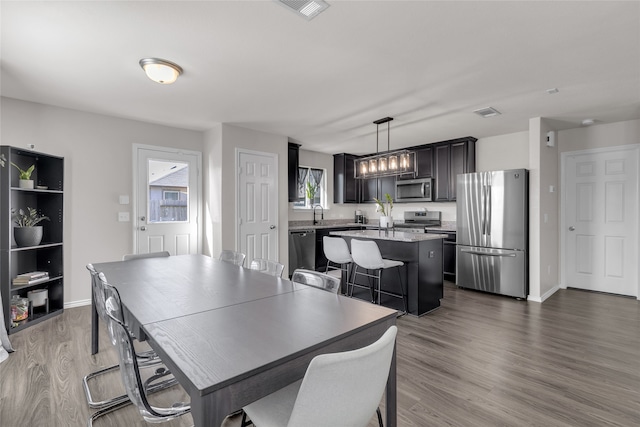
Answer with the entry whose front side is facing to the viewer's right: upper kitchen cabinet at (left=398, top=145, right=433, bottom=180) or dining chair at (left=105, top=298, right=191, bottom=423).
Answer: the dining chair

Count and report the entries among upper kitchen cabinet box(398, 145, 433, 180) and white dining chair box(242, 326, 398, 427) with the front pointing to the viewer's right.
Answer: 0

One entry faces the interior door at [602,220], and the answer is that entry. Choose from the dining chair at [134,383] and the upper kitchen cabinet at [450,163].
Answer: the dining chair

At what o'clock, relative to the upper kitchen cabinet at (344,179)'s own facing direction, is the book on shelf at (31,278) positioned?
The book on shelf is roughly at 3 o'clock from the upper kitchen cabinet.

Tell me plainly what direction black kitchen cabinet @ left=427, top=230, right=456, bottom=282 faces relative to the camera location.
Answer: facing the viewer and to the left of the viewer

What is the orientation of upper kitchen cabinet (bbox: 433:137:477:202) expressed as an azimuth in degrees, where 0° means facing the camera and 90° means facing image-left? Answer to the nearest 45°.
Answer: approximately 45°

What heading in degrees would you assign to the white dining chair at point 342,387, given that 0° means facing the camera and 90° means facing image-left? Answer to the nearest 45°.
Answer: approximately 135°

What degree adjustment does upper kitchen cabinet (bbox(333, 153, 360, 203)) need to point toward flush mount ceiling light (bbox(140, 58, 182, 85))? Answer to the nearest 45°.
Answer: approximately 45° to its right

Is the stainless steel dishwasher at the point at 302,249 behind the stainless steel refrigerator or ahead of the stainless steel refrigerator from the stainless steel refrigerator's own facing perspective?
ahead

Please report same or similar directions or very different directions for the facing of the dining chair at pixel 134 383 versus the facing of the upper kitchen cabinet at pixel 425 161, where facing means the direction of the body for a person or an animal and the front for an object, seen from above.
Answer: very different directions
